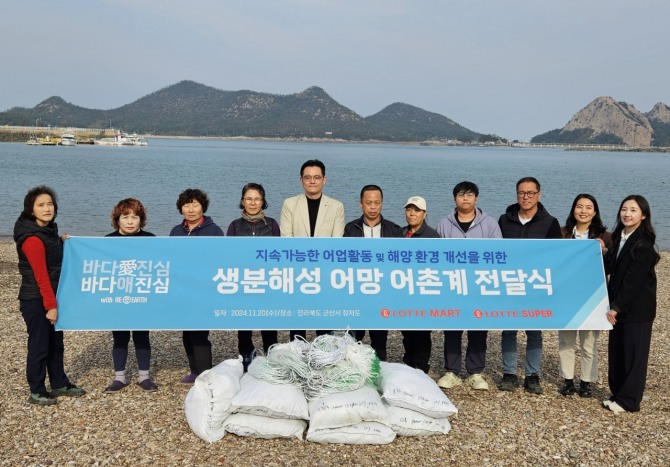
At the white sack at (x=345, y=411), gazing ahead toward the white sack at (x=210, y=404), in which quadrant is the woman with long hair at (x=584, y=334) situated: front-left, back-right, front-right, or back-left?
back-right

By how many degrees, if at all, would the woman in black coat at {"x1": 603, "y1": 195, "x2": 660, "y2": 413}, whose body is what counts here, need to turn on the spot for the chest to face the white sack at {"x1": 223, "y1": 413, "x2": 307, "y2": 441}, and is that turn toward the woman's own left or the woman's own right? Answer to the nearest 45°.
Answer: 0° — they already face it

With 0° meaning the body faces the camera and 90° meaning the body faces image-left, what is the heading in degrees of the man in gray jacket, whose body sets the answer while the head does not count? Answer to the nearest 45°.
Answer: approximately 0°

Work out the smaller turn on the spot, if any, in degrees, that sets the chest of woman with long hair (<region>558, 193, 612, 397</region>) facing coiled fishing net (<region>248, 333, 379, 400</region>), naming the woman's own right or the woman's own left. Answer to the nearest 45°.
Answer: approximately 45° to the woman's own right

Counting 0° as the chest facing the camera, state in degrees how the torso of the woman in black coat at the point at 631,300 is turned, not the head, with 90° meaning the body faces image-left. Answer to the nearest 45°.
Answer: approximately 45°

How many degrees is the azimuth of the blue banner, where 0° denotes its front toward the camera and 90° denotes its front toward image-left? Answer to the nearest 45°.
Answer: approximately 0°

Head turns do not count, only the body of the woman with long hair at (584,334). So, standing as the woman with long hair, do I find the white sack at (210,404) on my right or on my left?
on my right

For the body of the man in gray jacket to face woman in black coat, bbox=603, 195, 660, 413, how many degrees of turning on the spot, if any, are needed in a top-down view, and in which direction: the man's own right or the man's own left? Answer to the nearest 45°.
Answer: approximately 90° to the man's own left

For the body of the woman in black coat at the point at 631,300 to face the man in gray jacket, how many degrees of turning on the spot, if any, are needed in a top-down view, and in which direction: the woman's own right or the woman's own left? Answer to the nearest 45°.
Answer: approximately 45° to the woman's own right

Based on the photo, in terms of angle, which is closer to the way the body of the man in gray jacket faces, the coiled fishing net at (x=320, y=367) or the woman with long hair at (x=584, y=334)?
the coiled fishing net

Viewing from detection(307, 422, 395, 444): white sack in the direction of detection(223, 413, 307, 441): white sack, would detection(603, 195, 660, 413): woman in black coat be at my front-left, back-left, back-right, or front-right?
back-right

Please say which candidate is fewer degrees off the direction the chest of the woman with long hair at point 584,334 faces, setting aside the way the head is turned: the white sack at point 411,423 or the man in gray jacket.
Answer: the white sack
